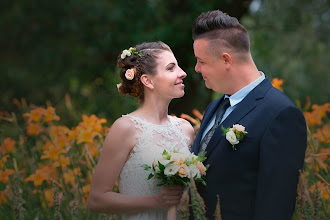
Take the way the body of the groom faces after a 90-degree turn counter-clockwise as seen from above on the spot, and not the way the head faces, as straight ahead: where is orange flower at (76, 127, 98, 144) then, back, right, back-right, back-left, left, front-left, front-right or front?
back

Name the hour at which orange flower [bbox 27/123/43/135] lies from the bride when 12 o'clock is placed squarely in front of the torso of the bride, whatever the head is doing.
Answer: The orange flower is roughly at 6 o'clock from the bride.

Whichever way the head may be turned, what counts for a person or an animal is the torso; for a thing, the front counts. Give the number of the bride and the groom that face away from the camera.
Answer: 0

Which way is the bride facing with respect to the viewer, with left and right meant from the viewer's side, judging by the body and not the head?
facing the viewer and to the right of the viewer

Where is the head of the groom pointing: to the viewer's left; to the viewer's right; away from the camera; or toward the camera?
to the viewer's left

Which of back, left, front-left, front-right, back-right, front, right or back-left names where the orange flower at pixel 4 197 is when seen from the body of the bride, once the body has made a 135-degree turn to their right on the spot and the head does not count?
front-right

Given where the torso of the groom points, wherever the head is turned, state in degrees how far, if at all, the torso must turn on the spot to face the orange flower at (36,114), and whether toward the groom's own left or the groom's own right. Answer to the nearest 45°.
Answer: approximately 90° to the groom's own right

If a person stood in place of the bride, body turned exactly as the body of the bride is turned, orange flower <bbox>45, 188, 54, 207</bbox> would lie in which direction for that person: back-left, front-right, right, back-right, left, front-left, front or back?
back

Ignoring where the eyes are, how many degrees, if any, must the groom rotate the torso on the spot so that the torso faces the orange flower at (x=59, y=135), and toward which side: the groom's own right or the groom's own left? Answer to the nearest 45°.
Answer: approximately 90° to the groom's own right

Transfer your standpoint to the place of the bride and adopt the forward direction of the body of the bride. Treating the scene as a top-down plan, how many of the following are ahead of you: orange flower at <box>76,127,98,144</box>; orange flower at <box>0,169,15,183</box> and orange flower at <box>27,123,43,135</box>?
0

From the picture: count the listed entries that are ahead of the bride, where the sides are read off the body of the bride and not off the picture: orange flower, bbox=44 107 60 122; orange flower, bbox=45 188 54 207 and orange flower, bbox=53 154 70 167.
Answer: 0

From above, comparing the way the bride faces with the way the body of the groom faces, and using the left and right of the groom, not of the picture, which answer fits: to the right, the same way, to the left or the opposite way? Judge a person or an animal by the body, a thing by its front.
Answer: to the left

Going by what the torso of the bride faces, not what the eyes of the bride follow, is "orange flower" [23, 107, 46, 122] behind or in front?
behind
